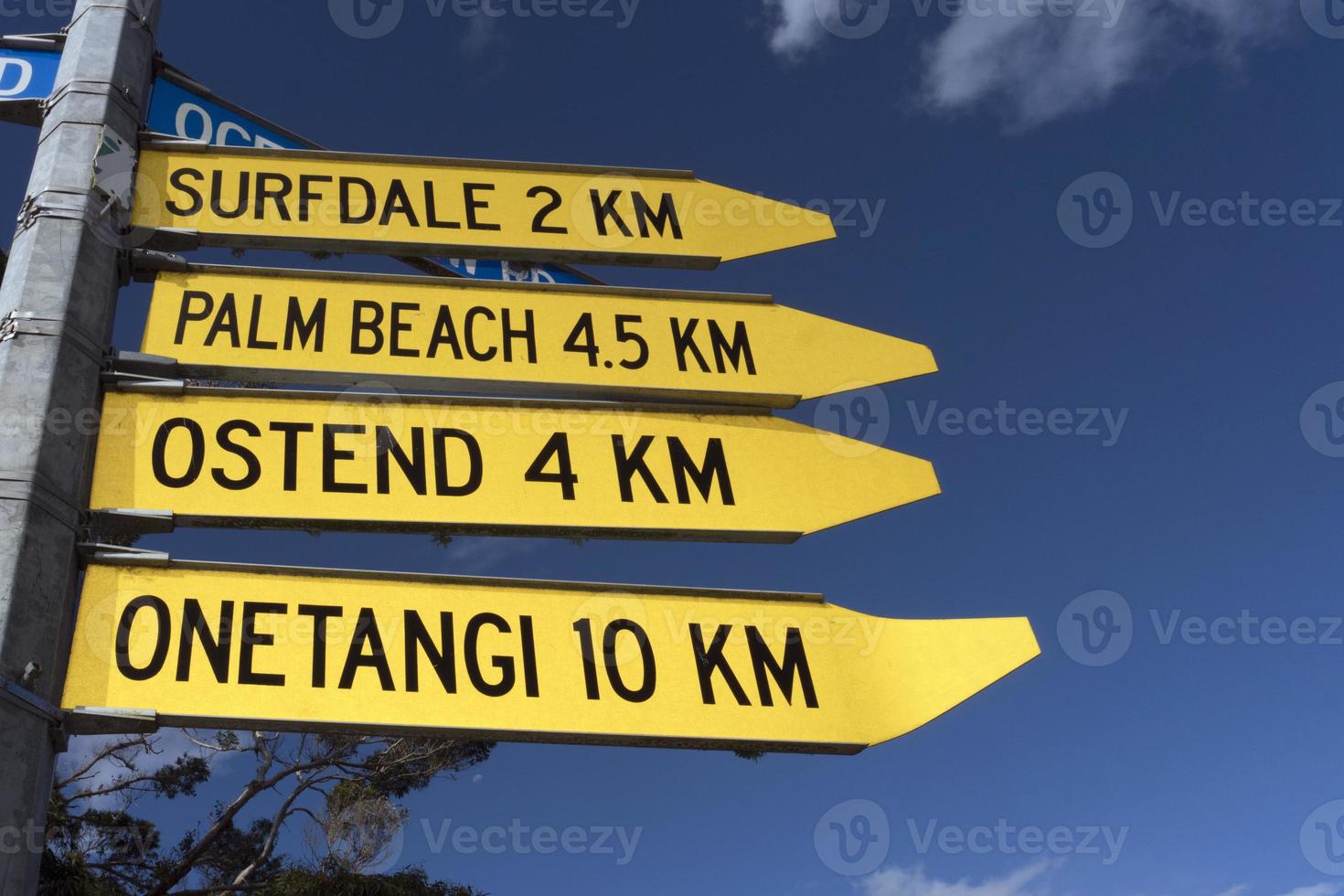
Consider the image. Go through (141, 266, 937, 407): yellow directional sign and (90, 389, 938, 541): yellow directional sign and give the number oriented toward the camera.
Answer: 2

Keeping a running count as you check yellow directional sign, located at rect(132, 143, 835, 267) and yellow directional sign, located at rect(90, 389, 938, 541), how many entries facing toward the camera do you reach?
2

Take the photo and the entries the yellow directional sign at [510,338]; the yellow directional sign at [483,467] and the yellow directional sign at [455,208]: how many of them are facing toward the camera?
3

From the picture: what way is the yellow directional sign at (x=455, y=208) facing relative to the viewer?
toward the camera

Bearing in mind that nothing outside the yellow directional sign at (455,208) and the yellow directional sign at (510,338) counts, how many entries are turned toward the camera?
2

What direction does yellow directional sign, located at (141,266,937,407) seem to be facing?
toward the camera

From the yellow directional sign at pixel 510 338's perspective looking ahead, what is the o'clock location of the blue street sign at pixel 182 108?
The blue street sign is roughly at 3 o'clock from the yellow directional sign.

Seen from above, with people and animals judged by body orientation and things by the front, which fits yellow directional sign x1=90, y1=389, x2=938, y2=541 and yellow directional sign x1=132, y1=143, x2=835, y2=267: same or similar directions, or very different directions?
same or similar directions
